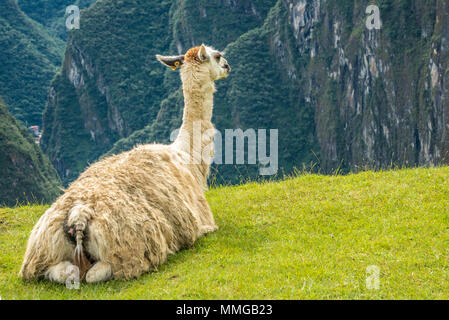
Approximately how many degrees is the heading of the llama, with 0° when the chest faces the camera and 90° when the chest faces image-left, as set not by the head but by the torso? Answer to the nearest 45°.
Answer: approximately 225°
